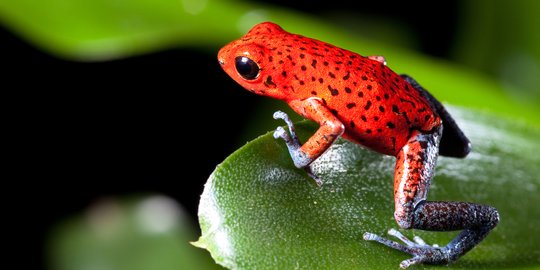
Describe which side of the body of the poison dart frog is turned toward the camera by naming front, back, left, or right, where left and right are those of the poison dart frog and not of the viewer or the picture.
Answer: left
